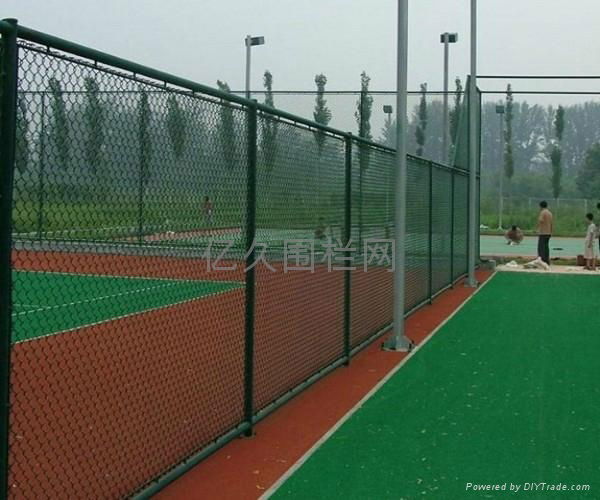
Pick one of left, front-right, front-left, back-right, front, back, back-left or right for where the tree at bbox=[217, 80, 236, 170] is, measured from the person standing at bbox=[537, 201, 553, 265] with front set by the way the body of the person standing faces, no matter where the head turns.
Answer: front-right
